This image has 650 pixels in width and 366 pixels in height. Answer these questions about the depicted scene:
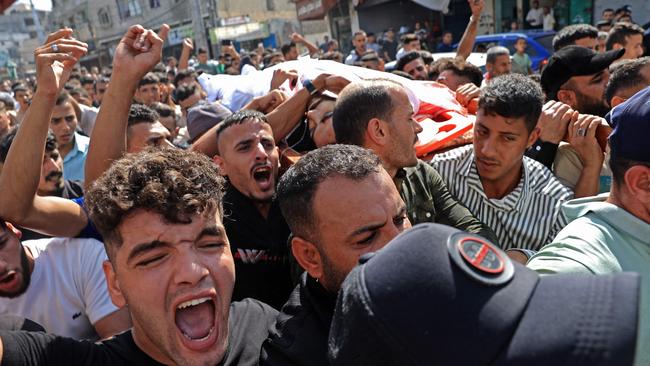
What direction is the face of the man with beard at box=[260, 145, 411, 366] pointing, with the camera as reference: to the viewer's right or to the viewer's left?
to the viewer's right

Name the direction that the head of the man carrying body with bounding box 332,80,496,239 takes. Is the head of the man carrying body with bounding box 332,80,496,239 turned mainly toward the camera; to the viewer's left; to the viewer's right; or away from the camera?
to the viewer's right

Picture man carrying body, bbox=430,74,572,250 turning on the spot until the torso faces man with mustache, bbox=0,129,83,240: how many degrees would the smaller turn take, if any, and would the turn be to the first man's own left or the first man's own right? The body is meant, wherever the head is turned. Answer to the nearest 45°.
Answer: approximately 45° to the first man's own right

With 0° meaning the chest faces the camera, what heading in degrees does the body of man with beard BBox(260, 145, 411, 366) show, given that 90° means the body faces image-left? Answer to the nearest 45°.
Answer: approximately 315°

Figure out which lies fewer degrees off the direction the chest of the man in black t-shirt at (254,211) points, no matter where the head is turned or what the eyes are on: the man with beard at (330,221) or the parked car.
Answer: the man with beard

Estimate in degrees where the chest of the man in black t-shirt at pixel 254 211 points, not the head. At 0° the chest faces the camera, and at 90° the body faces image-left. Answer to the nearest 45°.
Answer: approximately 315°

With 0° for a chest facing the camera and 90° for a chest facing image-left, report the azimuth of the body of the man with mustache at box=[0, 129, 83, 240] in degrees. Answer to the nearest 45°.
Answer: approximately 315°

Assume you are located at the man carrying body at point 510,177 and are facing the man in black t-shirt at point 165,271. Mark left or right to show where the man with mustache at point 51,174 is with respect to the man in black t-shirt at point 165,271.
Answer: right

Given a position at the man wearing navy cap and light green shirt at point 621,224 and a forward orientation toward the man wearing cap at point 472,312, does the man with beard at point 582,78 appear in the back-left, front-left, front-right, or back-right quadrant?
back-right

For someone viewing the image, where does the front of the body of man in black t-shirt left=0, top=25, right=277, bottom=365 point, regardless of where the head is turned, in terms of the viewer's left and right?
facing the viewer and to the right of the viewer

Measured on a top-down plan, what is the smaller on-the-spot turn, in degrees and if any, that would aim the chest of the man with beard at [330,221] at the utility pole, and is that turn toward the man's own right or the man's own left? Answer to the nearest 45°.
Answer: approximately 135° to the man's own left

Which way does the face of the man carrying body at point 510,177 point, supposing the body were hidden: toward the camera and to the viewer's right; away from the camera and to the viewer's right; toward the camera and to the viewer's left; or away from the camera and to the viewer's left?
toward the camera and to the viewer's left

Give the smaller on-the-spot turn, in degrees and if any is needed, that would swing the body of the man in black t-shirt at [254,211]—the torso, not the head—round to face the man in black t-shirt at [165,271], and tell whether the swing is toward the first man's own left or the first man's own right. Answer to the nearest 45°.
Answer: approximately 45° to the first man's own right
